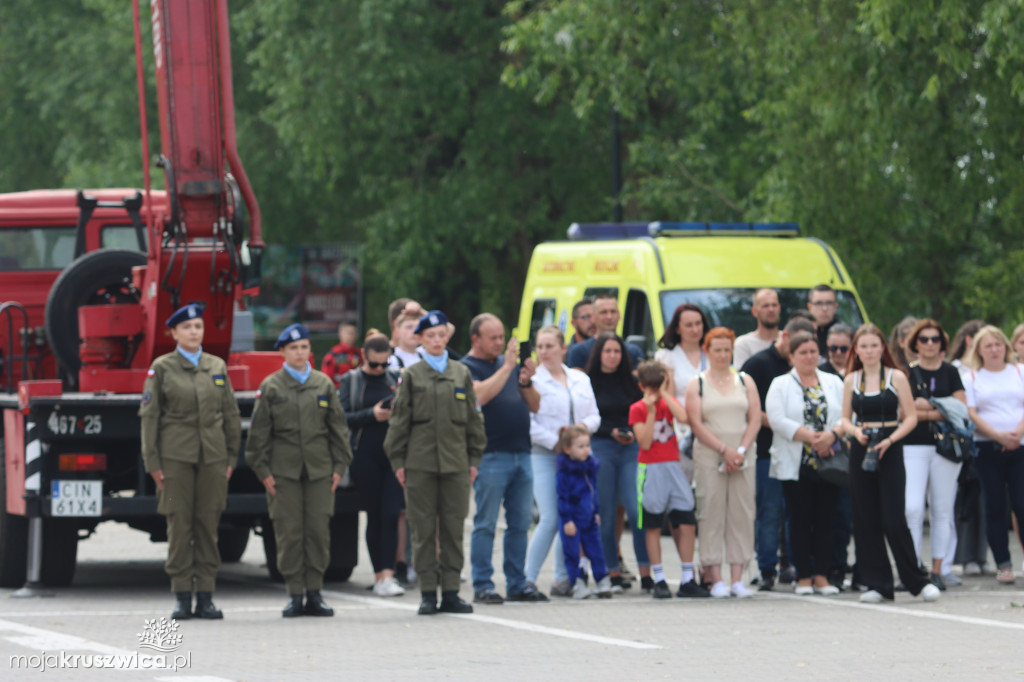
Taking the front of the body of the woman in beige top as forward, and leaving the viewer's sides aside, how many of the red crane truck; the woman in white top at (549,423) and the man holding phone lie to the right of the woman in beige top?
3

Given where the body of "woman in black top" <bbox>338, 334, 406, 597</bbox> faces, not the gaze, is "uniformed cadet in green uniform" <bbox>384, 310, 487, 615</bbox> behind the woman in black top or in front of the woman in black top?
in front

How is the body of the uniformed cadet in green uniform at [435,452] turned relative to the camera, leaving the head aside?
toward the camera

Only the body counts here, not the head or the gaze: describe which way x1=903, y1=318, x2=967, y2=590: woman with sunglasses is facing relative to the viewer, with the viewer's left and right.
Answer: facing the viewer

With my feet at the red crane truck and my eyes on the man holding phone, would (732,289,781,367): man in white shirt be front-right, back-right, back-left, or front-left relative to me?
front-left

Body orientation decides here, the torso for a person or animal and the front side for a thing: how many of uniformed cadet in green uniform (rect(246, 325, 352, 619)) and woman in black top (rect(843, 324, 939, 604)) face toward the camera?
2

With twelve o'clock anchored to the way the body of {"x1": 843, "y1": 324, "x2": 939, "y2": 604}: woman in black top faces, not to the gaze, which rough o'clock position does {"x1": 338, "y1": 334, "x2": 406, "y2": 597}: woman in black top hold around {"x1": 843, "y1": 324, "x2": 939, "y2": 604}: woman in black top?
{"x1": 338, "y1": 334, "x2": 406, "y2": 597}: woman in black top is roughly at 3 o'clock from {"x1": 843, "y1": 324, "x2": 939, "y2": 604}: woman in black top.

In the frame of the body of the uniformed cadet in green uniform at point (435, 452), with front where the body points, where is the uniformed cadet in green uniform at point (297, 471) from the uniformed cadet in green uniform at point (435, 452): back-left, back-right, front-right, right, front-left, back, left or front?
right

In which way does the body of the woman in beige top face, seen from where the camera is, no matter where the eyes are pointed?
toward the camera

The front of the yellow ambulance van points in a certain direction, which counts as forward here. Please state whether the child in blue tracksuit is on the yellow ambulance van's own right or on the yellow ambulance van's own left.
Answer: on the yellow ambulance van's own right

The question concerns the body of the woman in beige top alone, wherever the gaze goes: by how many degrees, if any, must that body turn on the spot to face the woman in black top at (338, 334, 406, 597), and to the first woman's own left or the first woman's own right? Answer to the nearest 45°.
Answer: approximately 90° to the first woman's own right

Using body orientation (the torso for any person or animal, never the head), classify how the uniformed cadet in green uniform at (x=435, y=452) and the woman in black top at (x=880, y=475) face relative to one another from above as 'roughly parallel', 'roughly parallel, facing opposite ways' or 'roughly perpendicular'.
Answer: roughly parallel

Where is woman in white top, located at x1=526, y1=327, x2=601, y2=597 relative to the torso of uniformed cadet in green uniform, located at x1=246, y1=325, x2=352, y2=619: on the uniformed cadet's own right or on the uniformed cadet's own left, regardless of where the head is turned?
on the uniformed cadet's own left

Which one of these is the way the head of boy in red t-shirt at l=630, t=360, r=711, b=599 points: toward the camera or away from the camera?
toward the camera

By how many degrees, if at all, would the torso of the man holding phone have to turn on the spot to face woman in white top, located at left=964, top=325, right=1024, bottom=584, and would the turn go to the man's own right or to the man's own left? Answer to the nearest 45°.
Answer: approximately 45° to the man's own left
